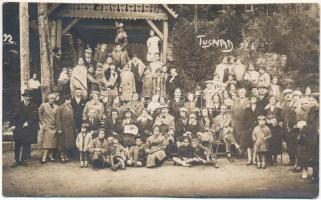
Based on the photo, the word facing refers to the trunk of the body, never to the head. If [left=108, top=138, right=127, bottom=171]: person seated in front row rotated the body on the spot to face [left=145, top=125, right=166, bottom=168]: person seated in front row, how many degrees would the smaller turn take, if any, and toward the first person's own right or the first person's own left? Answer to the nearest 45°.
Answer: approximately 90° to the first person's own left

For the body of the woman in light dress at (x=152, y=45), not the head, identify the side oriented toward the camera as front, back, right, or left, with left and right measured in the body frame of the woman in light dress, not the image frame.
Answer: front

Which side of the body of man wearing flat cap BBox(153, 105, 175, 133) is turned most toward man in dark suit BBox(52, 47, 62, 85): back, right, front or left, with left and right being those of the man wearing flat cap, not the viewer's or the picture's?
right

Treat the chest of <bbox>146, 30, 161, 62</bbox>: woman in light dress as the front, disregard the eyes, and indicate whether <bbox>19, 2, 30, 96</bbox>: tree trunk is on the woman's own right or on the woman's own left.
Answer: on the woman's own right

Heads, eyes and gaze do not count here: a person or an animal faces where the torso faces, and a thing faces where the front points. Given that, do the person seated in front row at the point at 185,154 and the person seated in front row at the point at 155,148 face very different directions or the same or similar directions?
same or similar directions

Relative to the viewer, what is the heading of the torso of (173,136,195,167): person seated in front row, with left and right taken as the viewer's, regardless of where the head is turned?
facing the viewer

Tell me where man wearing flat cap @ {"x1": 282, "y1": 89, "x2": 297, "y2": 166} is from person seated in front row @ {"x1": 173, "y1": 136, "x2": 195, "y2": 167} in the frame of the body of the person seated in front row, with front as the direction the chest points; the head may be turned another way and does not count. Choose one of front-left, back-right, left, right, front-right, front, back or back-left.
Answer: left

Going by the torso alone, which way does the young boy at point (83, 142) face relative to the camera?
toward the camera

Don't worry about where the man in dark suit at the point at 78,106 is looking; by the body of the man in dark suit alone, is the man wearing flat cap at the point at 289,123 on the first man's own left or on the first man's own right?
on the first man's own left

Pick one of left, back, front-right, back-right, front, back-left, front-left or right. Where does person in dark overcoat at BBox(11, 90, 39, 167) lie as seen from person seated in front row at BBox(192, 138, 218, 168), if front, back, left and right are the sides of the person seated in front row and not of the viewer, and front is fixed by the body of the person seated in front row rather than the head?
right

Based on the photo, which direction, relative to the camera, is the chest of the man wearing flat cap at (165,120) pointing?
toward the camera
